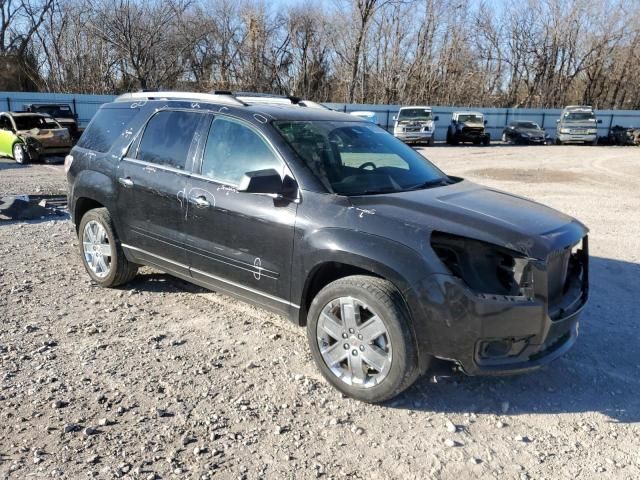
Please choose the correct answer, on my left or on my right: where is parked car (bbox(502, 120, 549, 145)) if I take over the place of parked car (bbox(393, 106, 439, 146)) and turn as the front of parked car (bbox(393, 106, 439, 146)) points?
on my left

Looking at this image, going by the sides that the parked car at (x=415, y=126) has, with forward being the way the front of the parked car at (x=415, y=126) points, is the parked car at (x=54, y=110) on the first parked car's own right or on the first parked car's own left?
on the first parked car's own right

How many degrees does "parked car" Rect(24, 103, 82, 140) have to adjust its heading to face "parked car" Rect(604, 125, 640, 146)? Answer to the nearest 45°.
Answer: approximately 45° to its left

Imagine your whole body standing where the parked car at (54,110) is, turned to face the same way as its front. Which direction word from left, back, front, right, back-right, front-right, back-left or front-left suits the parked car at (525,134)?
front-left

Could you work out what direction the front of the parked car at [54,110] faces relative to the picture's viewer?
facing the viewer and to the right of the viewer

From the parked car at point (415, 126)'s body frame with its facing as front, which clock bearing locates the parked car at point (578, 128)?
the parked car at point (578, 128) is roughly at 8 o'clock from the parked car at point (415, 126).

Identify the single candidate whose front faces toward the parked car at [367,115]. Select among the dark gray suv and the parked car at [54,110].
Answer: the parked car at [54,110]

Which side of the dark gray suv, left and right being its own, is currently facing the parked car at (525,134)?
left

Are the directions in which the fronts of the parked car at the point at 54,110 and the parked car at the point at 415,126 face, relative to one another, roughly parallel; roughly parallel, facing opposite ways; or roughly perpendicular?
roughly perpendicular

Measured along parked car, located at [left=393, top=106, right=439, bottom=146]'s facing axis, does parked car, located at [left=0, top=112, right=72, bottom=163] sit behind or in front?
in front

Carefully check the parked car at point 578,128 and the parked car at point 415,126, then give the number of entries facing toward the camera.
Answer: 2

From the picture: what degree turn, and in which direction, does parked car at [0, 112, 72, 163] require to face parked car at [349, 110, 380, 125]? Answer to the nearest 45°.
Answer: approximately 45° to its left

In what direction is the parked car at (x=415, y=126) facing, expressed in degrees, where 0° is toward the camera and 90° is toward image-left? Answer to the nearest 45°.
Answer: approximately 0°
